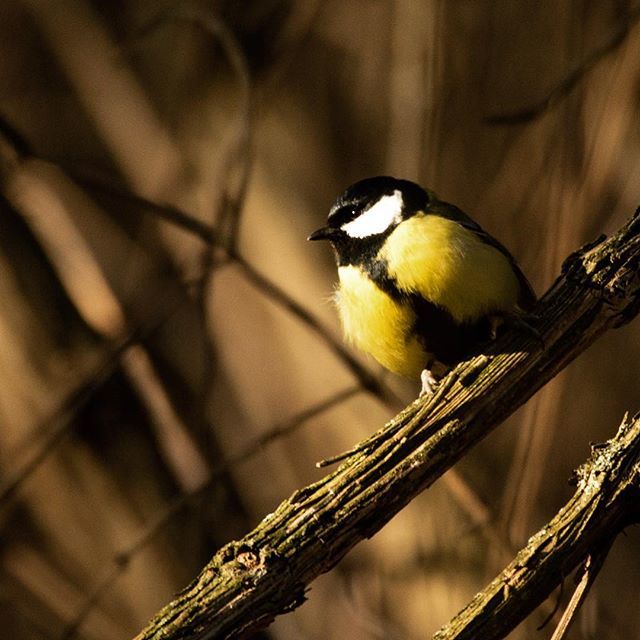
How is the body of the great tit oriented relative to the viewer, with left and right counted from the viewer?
facing the viewer and to the left of the viewer
